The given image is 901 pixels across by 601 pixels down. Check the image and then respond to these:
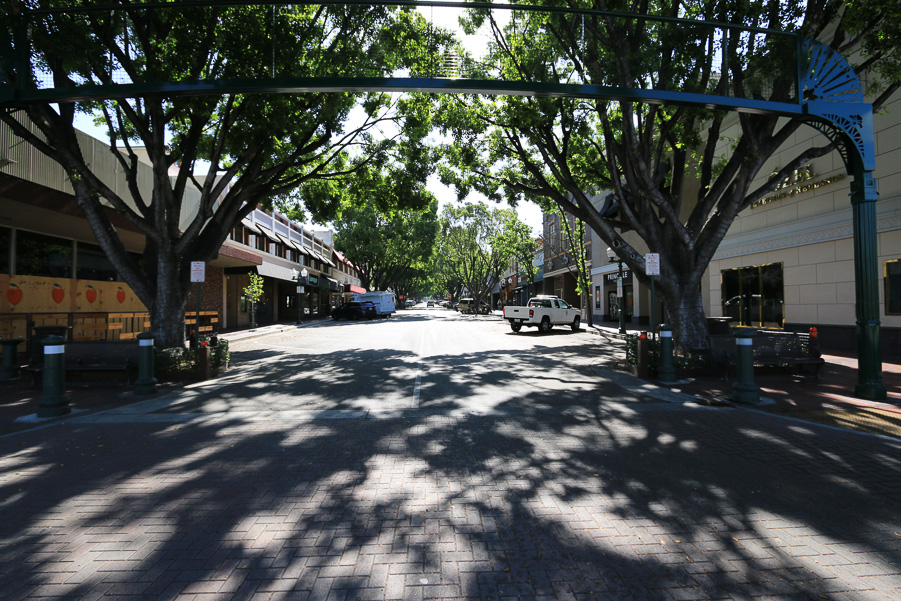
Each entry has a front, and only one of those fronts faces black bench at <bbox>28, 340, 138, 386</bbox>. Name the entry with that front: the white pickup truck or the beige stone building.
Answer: the beige stone building

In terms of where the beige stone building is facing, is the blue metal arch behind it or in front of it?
in front

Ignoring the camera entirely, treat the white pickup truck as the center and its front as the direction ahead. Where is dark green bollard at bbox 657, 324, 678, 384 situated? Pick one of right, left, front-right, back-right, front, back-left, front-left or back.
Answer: back-right

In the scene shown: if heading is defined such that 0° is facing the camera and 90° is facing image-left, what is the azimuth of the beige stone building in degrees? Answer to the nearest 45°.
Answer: approximately 45°

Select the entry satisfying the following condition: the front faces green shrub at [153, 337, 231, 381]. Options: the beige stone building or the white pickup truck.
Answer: the beige stone building

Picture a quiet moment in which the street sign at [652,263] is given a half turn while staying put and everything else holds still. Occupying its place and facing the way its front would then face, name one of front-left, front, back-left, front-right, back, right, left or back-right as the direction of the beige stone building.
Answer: front-right
